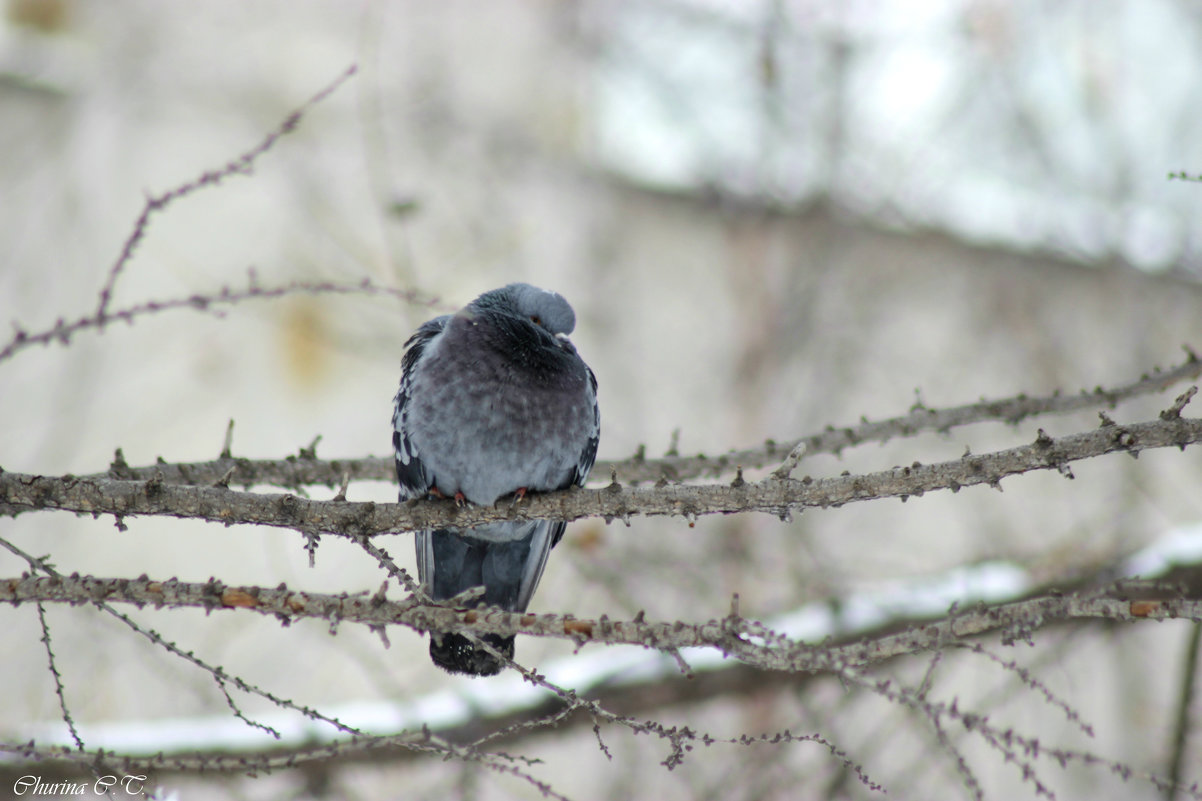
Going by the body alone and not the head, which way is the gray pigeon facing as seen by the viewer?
toward the camera

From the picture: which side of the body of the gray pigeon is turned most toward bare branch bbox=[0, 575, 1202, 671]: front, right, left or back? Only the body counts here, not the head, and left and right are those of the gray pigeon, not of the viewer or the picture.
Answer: front
